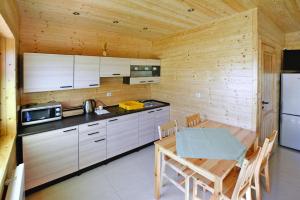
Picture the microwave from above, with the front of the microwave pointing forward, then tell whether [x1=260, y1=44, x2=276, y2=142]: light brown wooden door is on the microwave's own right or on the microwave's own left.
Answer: on the microwave's own left

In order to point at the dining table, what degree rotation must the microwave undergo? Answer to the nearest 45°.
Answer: approximately 45° to its left

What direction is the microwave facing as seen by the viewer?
toward the camera

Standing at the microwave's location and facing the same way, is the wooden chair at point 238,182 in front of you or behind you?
in front

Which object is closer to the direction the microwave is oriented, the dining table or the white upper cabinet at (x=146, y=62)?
the dining table

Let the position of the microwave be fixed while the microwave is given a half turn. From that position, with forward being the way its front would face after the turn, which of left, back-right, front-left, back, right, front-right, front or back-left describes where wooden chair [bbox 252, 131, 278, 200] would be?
back-right

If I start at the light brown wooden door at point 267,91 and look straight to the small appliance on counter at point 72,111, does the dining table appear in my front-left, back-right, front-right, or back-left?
front-left

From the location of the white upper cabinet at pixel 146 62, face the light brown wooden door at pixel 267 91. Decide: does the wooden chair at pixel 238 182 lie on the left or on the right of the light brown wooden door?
right
